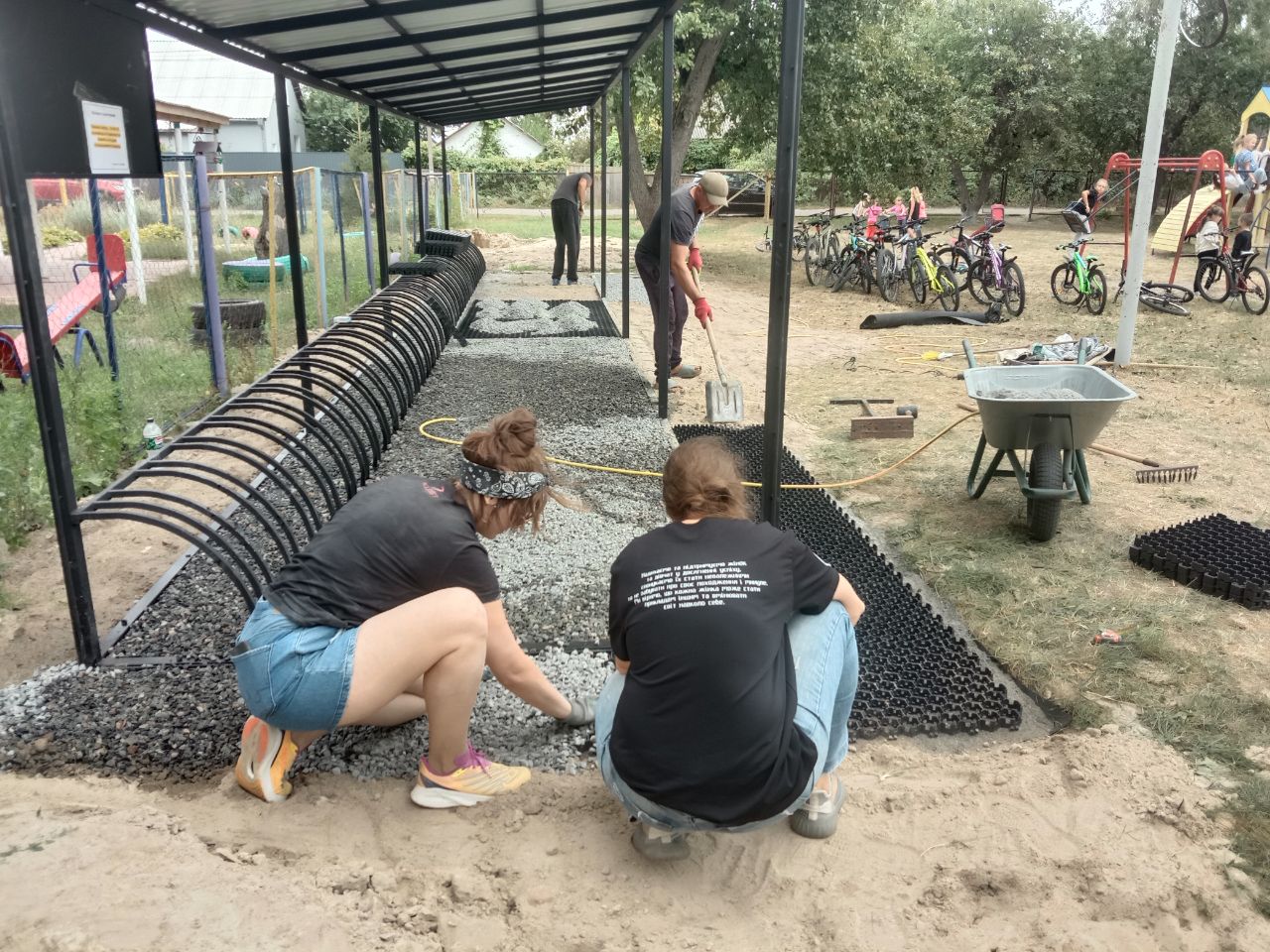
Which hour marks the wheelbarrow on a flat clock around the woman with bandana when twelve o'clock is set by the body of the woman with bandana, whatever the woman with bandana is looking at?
The wheelbarrow is roughly at 11 o'clock from the woman with bandana.

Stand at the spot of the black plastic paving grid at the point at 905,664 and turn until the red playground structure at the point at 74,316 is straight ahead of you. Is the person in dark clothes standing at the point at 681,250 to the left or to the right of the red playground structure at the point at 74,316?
right

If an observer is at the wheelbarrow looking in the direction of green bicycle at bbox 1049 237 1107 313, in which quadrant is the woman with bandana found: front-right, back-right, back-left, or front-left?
back-left

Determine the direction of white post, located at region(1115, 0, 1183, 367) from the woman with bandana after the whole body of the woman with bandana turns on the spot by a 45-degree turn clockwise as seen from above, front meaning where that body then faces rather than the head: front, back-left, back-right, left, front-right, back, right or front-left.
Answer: left

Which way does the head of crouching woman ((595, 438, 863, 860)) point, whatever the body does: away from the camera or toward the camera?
away from the camera

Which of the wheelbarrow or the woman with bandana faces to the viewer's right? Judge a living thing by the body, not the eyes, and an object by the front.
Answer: the woman with bandana

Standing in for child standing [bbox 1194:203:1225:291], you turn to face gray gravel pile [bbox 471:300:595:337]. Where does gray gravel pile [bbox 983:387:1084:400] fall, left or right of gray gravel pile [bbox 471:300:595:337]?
left

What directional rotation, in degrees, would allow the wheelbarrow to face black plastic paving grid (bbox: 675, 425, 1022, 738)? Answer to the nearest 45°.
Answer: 0° — it already faces it

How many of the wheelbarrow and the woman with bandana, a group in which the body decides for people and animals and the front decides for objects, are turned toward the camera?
1

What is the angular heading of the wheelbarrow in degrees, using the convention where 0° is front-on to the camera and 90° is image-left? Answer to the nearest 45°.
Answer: approximately 0°

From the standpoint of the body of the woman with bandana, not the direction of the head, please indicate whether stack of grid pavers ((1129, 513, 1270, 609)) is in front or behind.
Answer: in front

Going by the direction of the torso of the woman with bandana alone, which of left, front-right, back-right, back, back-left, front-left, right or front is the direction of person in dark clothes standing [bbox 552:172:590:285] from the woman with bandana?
left

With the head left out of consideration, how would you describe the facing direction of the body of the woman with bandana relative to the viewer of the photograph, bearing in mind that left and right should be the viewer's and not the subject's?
facing to the right of the viewer

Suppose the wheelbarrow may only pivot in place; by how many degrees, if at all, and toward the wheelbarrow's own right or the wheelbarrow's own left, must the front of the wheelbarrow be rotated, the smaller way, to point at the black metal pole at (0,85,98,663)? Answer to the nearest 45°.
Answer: approximately 45° to the wheelbarrow's own right

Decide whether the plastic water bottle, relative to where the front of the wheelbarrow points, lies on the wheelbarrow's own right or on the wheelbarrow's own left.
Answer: on the wheelbarrow's own right

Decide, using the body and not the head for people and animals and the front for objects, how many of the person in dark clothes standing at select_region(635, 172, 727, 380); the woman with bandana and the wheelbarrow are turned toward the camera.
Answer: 1
